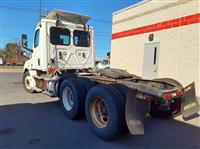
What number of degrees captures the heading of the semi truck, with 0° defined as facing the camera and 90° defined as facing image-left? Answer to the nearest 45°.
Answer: approximately 135°
